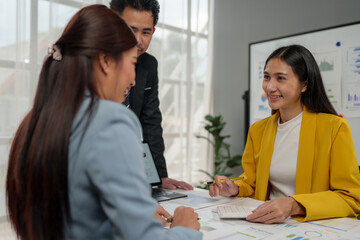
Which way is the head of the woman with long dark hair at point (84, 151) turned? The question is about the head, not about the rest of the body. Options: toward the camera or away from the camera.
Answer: away from the camera

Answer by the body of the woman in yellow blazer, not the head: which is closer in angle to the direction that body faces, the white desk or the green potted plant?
the white desk

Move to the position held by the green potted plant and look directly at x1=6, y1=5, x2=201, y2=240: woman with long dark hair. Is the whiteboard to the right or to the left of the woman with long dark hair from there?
left

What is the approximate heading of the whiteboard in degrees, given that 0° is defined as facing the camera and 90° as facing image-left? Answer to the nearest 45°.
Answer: approximately 45°

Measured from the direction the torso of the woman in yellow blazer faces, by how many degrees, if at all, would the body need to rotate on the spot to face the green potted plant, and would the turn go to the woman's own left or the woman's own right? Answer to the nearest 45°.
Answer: approximately 135° to the woman's own right

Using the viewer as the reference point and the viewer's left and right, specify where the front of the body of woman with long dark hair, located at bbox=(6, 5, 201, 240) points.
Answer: facing away from the viewer and to the right of the viewer
